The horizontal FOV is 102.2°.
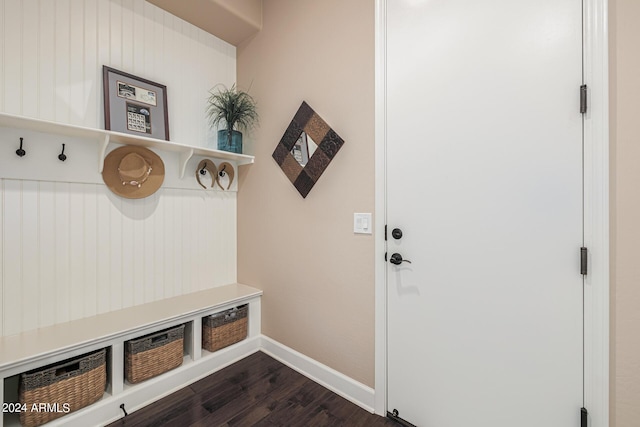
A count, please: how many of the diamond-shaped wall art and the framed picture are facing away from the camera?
0

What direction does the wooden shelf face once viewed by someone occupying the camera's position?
facing the viewer and to the right of the viewer

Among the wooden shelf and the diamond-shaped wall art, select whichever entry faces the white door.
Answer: the wooden shelf

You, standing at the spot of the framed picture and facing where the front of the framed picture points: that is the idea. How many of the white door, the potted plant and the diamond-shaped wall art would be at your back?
0

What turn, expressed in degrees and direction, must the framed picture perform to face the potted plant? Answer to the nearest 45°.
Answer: approximately 45° to its left

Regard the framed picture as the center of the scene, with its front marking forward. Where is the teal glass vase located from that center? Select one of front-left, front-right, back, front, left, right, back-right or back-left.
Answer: front-left

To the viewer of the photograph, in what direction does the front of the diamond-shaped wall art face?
facing the viewer and to the left of the viewer

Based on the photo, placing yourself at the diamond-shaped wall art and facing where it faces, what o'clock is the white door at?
The white door is roughly at 9 o'clock from the diamond-shaped wall art.

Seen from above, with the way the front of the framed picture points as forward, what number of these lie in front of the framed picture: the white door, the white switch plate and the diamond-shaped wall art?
3

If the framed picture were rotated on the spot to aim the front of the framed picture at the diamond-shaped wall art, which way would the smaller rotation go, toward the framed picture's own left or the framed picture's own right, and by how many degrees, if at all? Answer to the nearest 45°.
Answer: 0° — it already faces it

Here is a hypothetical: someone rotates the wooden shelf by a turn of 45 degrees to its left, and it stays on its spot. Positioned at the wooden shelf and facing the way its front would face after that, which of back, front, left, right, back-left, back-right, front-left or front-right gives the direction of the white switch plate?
front-right

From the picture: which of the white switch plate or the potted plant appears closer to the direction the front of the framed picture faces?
the white switch plate
